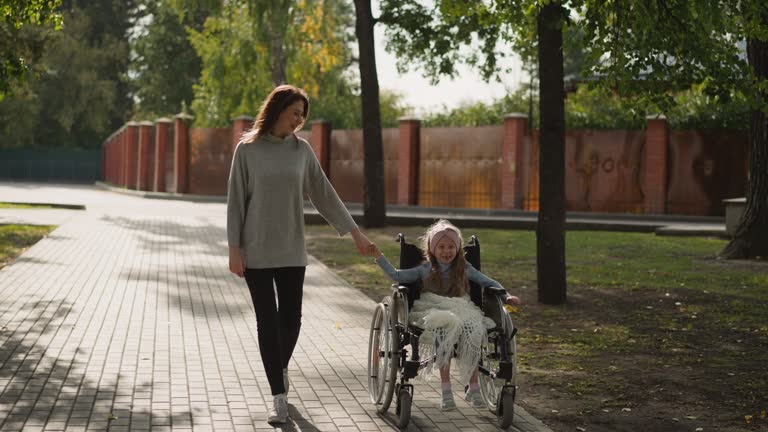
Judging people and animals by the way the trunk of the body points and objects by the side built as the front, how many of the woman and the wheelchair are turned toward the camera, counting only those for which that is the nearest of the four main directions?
2

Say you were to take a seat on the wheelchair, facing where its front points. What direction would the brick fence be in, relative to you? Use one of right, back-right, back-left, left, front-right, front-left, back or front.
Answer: back

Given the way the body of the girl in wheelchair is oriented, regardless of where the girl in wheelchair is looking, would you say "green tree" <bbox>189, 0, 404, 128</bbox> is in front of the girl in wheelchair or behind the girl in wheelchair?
behind

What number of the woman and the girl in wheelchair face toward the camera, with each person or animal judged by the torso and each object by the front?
2

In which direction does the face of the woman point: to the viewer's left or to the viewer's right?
to the viewer's right

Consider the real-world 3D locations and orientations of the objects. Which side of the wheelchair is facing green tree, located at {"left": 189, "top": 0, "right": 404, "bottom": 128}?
back

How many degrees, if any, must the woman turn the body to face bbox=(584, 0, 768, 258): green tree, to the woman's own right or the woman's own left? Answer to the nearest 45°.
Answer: approximately 135° to the woman's own left

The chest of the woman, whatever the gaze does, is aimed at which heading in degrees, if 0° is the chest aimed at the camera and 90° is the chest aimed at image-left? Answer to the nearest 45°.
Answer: approximately 0°

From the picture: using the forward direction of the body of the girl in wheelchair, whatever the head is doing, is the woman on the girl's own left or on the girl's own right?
on the girl's own right

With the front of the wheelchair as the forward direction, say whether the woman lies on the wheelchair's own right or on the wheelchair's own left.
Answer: on the wheelchair's own right

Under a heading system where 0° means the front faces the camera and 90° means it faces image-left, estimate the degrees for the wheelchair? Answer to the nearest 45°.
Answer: approximately 0°
